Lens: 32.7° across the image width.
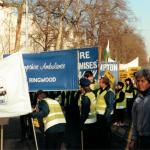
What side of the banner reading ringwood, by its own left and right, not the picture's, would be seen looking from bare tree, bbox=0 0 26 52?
back

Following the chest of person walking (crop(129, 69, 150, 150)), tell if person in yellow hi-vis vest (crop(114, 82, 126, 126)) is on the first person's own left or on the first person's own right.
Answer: on the first person's own right

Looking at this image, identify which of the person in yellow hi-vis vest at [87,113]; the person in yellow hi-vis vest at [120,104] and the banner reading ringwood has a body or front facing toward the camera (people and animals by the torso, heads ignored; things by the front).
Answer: the banner reading ringwood

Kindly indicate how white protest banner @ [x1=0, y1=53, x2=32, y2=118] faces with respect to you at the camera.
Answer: facing the viewer

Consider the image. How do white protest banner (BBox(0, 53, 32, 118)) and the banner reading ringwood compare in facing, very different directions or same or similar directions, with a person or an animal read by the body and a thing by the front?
same or similar directions

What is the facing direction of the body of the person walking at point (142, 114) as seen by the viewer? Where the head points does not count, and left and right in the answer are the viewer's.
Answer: facing the viewer and to the left of the viewer

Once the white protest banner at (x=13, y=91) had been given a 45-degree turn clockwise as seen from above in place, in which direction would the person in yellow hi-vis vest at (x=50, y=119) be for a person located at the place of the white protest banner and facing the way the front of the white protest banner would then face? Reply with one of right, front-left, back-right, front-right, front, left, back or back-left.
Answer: back-left

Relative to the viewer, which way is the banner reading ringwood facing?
toward the camera

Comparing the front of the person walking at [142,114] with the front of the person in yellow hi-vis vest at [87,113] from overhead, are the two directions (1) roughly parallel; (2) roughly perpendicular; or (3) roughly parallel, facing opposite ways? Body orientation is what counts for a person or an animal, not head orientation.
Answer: roughly perpendicular
